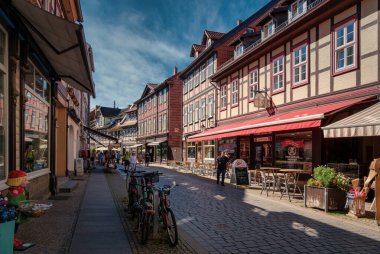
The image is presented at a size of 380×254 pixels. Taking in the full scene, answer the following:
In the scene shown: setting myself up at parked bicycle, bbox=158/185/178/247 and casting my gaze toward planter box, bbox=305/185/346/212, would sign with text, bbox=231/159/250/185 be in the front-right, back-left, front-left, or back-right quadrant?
front-left

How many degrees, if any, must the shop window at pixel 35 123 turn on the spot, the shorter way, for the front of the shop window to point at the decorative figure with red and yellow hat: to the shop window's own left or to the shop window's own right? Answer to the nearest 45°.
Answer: approximately 45° to the shop window's own right

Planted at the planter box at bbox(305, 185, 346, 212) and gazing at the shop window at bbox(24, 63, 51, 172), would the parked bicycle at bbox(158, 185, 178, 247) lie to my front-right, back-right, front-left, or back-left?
front-left

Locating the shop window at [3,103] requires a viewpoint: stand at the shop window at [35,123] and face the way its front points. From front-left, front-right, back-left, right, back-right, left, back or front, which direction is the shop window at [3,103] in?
front-right

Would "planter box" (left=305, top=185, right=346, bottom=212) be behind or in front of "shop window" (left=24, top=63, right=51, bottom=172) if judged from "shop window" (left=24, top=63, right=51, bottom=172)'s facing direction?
in front

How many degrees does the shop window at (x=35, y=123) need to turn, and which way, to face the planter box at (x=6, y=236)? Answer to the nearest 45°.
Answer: approximately 45° to its right

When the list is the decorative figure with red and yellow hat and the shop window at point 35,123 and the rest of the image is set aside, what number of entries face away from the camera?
0

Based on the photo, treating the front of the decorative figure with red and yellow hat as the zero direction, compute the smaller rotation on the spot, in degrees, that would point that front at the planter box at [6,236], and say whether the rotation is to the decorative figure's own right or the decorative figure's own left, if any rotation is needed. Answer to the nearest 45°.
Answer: approximately 45° to the decorative figure's own right

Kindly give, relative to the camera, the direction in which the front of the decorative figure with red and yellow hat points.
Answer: facing the viewer and to the right of the viewer

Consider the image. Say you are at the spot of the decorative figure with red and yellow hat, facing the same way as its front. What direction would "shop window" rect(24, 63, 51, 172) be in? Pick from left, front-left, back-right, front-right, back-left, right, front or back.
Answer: back-left

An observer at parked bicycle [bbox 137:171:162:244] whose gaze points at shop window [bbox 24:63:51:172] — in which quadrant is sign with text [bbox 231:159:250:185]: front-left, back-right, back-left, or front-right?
front-right

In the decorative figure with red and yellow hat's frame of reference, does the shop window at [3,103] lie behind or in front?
behind

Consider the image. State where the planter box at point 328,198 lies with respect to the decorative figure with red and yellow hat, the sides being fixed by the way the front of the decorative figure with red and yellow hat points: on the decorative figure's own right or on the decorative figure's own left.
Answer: on the decorative figure's own left
